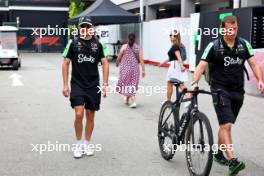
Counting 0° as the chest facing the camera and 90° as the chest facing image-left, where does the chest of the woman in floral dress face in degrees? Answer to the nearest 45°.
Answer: approximately 180°

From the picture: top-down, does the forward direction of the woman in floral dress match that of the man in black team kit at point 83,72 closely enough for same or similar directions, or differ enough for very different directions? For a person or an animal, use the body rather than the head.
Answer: very different directions

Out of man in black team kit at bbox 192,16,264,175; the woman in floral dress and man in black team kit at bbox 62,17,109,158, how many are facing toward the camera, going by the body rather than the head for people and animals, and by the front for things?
2

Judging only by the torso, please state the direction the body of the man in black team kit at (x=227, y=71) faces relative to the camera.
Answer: toward the camera

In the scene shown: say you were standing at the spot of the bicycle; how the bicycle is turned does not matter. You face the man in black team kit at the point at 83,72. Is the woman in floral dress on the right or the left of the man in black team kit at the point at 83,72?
right

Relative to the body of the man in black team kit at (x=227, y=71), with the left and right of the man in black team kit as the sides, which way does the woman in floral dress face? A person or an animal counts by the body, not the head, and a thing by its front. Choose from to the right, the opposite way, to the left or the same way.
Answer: the opposite way

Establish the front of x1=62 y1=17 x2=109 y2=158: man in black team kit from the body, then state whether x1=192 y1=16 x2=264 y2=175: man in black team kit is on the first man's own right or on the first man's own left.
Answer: on the first man's own left

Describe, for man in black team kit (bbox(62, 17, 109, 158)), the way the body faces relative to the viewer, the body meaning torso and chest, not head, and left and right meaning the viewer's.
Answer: facing the viewer
